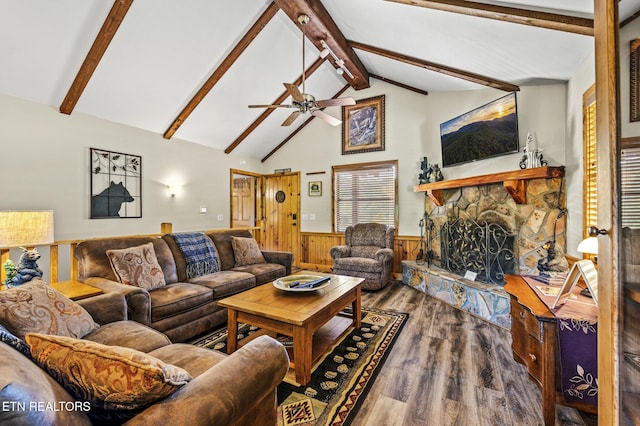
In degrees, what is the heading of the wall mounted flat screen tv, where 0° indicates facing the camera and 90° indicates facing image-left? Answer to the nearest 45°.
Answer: approximately 45°

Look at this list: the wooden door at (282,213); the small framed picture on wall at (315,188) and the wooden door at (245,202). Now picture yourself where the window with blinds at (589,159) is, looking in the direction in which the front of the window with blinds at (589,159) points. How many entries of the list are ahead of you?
3

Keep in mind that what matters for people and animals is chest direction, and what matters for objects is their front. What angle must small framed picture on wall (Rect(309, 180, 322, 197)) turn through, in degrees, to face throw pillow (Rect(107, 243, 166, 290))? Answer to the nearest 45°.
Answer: approximately 45° to its right

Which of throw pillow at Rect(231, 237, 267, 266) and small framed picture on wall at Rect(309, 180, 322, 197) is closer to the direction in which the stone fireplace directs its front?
the throw pillow

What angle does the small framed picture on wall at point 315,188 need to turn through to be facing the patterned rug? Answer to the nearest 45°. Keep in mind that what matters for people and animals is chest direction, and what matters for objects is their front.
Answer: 0° — it already faces it

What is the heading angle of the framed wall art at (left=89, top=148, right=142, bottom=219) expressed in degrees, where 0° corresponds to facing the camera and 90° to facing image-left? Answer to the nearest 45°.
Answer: approximately 315°

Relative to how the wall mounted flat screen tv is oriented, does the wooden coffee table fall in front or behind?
in front

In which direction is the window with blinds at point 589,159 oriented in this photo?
to the viewer's left

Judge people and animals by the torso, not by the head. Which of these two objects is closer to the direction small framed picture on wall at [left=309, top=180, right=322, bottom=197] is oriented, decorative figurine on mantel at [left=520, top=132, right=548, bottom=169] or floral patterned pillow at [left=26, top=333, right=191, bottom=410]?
the floral patterned pillow

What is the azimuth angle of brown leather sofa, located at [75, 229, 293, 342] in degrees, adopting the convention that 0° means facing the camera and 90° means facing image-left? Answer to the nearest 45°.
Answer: approximately 315°

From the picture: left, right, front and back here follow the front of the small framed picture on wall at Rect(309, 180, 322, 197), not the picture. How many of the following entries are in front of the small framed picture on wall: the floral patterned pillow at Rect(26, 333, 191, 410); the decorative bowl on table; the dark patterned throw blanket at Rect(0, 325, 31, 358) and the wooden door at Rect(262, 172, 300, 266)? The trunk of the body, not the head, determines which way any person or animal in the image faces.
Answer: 3

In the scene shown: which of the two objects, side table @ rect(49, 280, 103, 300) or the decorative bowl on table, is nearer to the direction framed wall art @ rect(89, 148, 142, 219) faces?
the decorative bowl on table

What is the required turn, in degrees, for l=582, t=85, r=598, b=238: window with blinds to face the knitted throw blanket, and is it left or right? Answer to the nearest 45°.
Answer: approximately 45° to its left
